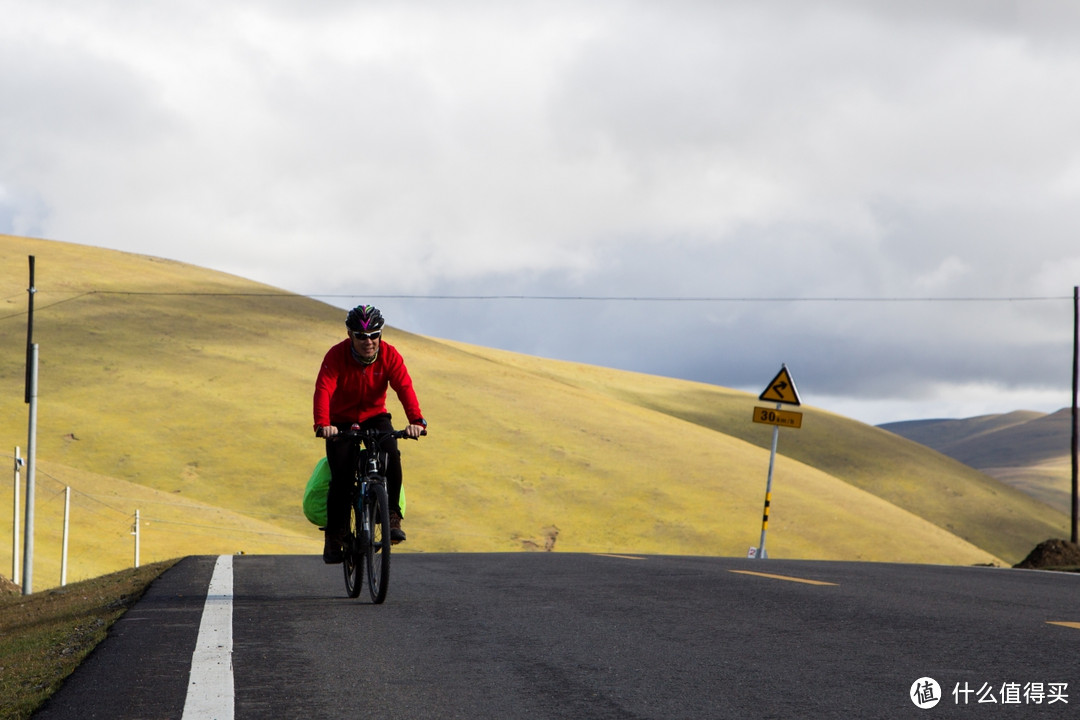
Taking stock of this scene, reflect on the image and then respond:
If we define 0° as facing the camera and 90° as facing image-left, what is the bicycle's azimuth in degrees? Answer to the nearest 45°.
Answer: approximately 0°

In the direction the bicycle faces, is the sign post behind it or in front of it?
behind

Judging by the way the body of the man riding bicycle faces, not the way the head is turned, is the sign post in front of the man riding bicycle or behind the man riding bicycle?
behind

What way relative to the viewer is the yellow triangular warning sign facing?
toward the camera

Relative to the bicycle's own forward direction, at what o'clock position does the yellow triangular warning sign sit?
The yellow triangular warning sign is roughly at 7 o'clock from the bicycle.

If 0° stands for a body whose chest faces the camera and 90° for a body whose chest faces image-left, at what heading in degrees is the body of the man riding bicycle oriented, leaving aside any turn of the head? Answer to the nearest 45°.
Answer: approximately 0°

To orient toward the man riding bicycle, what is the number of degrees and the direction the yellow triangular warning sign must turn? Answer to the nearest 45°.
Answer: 0° — it already faces them

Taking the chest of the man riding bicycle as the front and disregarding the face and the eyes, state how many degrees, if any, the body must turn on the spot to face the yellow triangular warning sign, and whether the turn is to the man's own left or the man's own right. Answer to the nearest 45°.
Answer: approximately 135° to the man's own left
